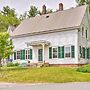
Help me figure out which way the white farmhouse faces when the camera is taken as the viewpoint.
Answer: facing the viewer and to the left of the viewer

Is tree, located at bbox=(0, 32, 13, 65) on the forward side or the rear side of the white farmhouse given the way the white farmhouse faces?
on the forward side
